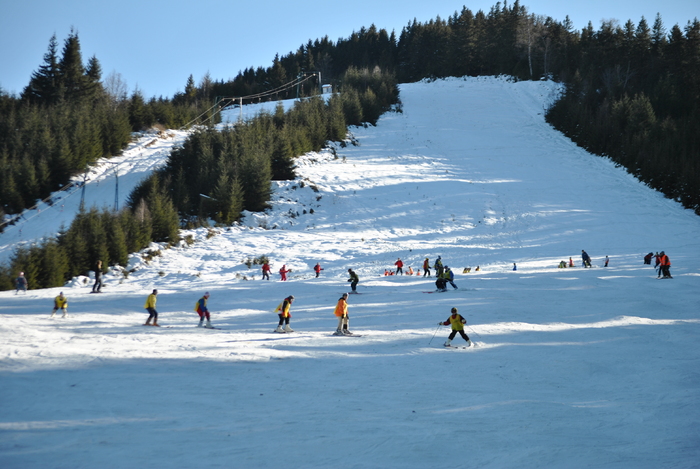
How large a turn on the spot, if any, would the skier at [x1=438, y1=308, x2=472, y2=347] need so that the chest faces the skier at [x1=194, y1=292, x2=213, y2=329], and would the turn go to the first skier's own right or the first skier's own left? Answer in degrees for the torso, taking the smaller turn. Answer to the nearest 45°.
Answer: approximately 90° to the first skier's own right

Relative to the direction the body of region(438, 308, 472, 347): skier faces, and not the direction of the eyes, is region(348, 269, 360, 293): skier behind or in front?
behind

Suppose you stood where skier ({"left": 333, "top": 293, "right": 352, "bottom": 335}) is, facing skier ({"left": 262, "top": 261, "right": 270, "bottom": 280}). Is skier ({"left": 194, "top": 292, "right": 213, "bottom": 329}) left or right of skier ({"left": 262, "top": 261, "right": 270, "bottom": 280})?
left

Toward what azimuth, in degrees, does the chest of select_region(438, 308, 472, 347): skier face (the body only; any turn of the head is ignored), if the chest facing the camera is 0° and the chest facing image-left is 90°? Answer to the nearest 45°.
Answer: approximately 0°

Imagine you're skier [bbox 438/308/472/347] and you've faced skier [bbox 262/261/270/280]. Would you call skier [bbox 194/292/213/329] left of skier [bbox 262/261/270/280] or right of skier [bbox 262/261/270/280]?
left

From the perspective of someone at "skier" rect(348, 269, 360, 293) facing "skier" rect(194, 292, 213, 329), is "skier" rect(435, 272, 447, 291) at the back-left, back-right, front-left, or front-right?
back-left

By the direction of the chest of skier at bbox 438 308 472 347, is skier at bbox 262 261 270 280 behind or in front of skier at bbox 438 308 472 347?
behind

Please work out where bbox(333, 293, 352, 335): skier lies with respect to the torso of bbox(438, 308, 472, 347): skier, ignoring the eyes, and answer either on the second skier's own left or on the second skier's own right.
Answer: on the second skier's own right

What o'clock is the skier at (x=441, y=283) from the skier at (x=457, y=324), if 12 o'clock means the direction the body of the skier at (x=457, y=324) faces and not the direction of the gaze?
the skier at (x=441, y=283) is roughly at 6 o'clock from the skier at (x=457, y=324).
